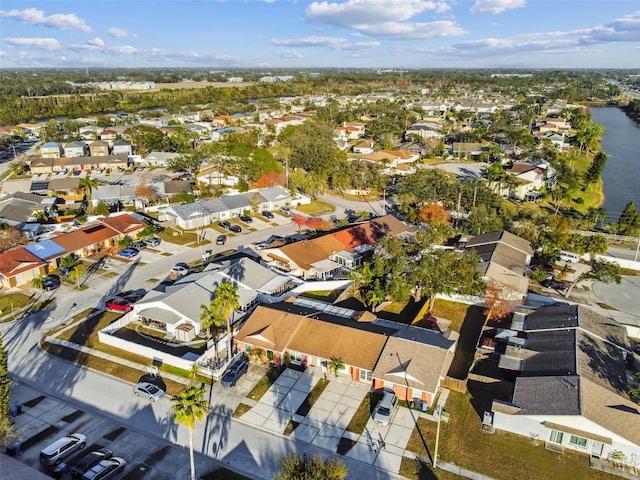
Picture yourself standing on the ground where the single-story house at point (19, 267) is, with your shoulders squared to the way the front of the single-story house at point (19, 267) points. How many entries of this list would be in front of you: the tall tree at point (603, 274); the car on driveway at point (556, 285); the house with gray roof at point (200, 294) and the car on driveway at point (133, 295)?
4

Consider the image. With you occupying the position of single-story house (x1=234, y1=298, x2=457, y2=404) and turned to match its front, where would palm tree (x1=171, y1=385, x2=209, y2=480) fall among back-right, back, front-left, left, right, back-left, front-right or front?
front

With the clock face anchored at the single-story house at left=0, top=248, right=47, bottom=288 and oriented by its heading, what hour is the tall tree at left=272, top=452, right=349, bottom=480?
The tall tree is roughly at 1 o'clock from the single-story house.

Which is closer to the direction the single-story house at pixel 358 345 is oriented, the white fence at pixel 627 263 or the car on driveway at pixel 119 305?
the car on driveway

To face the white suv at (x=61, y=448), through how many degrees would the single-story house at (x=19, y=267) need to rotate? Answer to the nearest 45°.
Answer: approximately 45° to its right

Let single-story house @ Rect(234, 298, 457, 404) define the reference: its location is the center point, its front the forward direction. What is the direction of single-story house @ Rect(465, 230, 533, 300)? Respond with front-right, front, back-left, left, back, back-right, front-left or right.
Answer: back

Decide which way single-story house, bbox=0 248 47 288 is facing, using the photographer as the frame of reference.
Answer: facing the viewer and to the right of the viewer

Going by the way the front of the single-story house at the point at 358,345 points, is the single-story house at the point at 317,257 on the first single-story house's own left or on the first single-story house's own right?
on the first single-story house's own right

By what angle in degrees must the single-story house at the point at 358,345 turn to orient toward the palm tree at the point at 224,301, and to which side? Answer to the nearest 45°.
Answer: approximately 45° to its right

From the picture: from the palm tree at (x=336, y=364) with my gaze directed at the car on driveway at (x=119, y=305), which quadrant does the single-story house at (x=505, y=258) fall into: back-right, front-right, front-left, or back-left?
back-right

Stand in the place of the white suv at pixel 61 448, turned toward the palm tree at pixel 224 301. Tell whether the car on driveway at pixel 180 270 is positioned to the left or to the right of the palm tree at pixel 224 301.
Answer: left

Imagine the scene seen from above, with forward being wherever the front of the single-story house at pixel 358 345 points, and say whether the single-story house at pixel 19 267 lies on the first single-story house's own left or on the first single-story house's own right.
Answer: on the first single-story house's own right

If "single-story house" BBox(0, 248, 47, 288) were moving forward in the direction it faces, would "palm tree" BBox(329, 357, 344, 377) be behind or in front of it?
in front

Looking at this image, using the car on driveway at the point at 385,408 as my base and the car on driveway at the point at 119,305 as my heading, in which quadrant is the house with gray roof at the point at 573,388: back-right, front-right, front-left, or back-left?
back-right

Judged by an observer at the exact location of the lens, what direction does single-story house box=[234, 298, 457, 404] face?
facing the viewer and to the left of the viewer

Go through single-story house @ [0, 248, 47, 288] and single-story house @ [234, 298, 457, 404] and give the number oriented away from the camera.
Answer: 0

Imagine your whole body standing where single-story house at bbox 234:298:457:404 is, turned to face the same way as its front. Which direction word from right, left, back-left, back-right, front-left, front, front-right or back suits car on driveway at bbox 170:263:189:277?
right

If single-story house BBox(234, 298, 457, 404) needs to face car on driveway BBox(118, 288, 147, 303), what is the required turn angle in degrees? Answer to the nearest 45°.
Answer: approximately 90° to its right
